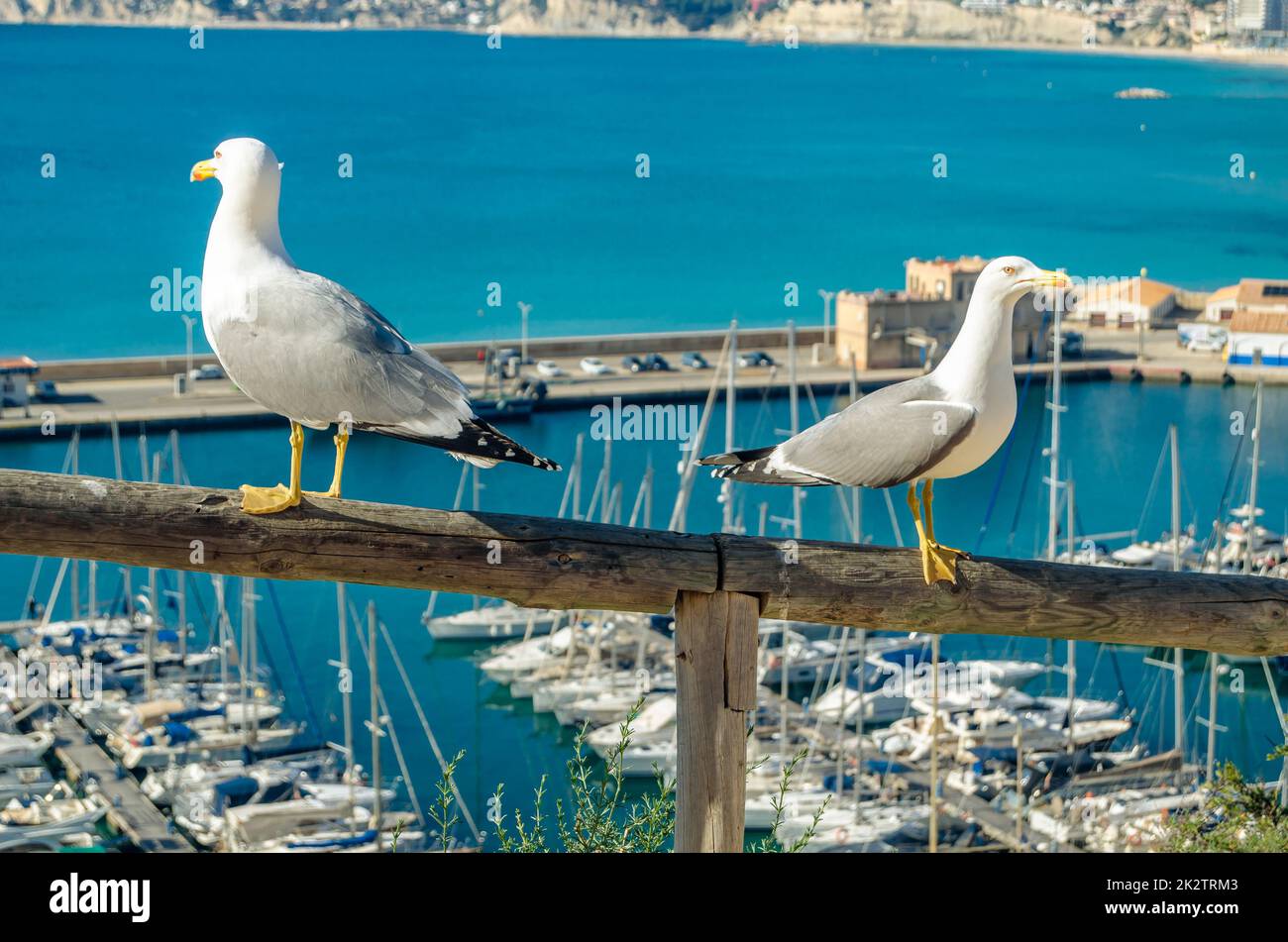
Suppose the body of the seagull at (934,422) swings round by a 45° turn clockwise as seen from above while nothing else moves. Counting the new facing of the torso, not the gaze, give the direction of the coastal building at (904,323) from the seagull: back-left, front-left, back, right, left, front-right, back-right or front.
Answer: back-left

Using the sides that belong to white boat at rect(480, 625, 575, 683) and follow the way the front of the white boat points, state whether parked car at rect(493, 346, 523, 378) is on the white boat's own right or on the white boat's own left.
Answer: on the white boat's own right

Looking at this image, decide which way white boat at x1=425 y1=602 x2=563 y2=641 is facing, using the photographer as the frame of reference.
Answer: facing to the left of the viewer

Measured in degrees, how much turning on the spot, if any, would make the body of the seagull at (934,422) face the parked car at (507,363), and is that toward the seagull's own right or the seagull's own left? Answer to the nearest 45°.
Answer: approximately 90° to the seagull's own left

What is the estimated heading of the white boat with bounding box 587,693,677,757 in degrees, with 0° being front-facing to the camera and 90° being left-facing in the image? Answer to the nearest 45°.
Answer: approximately 45°

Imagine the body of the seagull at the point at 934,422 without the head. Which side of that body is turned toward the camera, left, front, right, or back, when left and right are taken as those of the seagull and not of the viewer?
right

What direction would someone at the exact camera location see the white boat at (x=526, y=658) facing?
facing the viewer and to the left of the viewer
